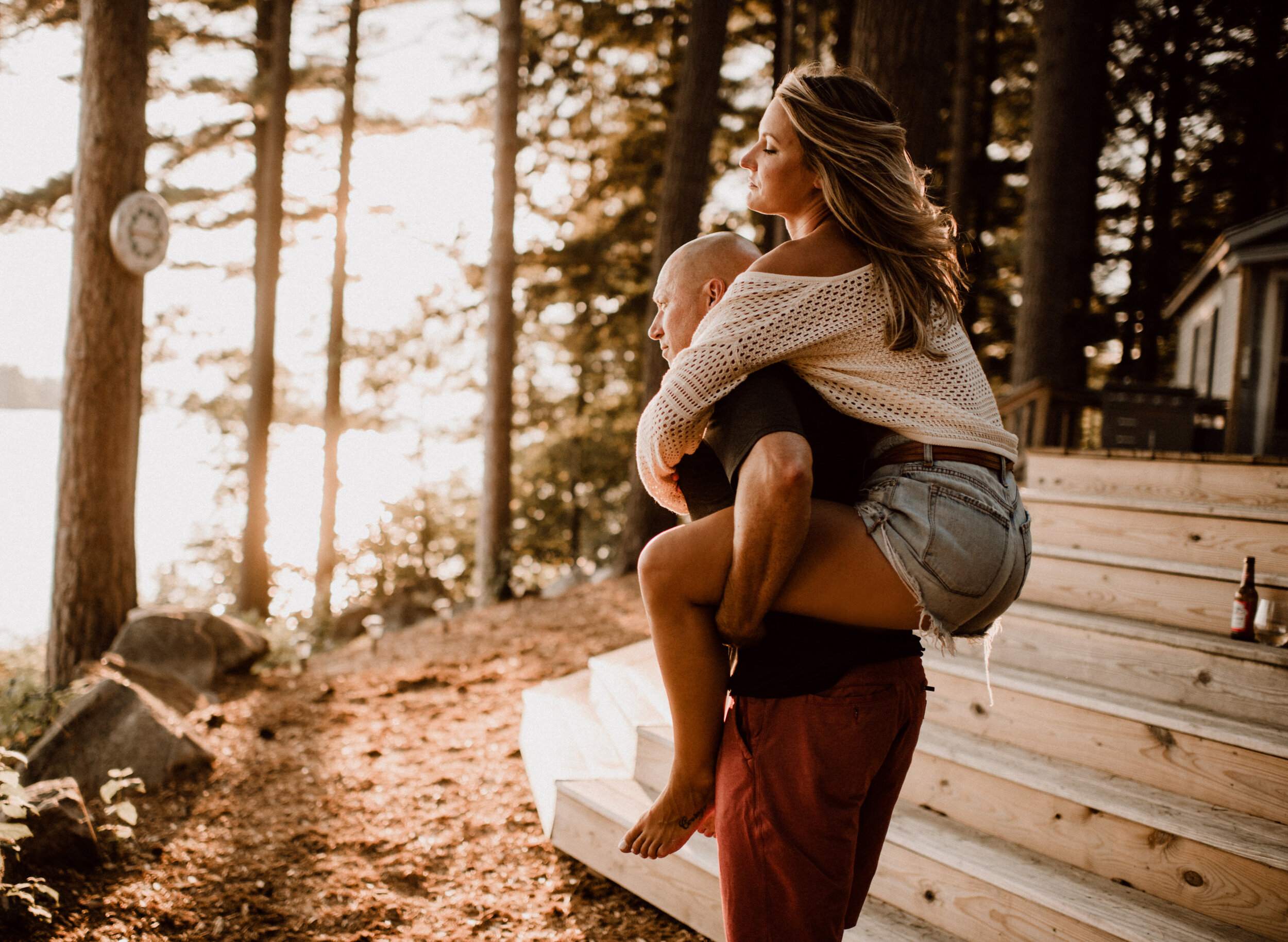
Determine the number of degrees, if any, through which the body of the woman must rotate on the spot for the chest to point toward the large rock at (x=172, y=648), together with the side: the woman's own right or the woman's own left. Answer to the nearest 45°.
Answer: approximately 45° to the woman's own right

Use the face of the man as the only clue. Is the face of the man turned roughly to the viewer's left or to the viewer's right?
to the viewer's left

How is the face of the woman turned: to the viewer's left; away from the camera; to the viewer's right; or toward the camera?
to the viewer's left

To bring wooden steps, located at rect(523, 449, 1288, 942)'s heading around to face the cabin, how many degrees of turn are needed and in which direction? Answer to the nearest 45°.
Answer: approximately 135° to its right

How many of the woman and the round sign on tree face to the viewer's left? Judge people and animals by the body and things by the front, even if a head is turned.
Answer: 1

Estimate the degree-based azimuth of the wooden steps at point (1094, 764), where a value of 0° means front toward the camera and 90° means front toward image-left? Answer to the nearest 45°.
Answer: approximately 45°

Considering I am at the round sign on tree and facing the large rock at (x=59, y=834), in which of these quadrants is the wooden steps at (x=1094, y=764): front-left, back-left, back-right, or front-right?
front-left

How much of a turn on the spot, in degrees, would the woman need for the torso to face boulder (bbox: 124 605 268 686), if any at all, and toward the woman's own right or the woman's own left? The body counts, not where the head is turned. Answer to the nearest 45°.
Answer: approximately 45° to the woman's own right

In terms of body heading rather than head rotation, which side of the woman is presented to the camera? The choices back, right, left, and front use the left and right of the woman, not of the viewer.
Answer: left

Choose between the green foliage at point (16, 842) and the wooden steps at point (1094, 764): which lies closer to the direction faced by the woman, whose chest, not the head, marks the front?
the green foliage

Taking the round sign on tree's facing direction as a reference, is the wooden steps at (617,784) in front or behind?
in front
